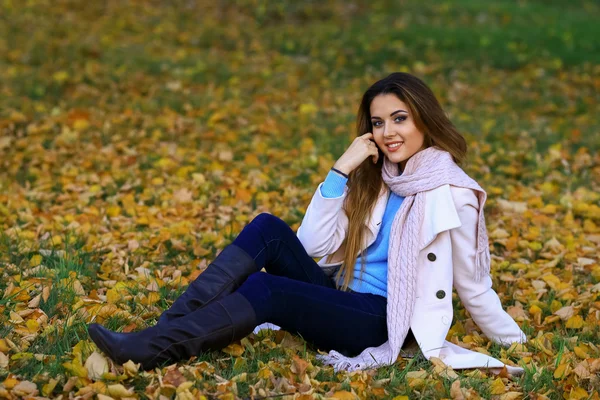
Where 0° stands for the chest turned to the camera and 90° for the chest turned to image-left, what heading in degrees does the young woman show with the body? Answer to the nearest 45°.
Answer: approximately 45°
